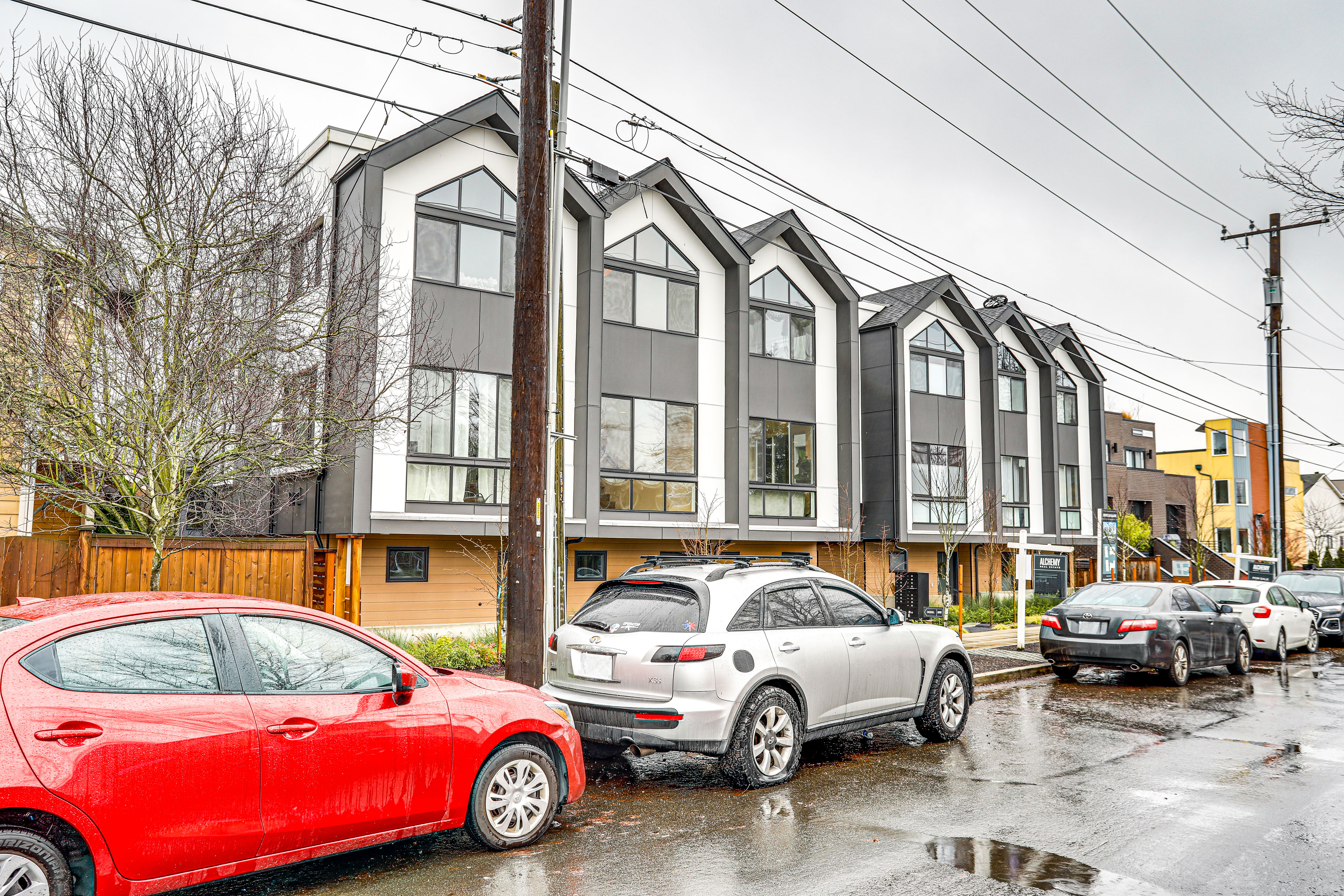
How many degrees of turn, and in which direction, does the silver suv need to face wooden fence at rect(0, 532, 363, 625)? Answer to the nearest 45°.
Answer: approximately 90° to its left

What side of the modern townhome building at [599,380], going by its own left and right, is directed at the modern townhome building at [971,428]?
left

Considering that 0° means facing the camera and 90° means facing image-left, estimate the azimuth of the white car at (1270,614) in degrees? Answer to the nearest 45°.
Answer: approximately 225°

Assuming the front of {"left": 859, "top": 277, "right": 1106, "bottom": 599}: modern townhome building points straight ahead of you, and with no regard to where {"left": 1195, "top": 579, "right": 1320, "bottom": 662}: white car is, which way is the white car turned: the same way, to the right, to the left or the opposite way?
to the left

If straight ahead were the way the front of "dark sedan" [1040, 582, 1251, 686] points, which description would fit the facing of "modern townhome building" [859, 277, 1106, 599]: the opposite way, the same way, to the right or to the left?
to the right

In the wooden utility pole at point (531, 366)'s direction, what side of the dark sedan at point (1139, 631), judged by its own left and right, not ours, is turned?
back

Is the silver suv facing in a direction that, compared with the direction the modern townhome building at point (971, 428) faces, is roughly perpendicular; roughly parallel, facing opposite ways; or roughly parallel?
roughly perpendicular

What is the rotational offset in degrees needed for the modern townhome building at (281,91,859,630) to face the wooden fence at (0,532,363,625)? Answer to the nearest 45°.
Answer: approximately 90° to its right

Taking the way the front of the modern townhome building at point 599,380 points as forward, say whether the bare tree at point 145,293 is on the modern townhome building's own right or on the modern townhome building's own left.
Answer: on the modern townhome building's own right

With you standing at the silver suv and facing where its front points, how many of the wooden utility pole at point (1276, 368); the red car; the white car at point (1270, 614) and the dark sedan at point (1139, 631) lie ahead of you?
3

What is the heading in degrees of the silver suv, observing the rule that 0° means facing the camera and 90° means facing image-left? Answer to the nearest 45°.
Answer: approximately 225°

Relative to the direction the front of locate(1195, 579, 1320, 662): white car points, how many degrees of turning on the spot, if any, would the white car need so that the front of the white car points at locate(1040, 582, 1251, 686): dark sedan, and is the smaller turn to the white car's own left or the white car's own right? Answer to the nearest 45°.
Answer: approximately 135° to the white car's own right
